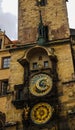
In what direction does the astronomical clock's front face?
toward the camera

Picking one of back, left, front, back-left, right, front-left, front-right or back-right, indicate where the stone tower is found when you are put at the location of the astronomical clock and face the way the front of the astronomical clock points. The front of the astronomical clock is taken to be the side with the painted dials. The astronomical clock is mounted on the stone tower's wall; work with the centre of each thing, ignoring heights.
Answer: back
